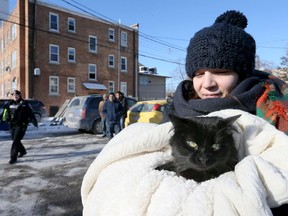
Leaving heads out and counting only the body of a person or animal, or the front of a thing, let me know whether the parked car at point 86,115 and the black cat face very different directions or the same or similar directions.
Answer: very different directions

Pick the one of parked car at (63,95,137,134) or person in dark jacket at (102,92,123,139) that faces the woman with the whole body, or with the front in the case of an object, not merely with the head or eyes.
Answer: the person in dark jacket

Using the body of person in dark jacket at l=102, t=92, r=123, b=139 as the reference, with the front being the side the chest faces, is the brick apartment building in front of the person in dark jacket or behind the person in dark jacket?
behind

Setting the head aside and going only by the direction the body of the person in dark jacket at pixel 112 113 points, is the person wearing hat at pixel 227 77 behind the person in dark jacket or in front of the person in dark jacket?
in front

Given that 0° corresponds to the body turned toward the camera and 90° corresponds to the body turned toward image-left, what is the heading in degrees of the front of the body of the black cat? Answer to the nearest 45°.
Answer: approximately 0°

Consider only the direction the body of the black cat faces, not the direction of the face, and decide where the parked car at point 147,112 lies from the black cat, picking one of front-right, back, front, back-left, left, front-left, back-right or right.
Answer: back

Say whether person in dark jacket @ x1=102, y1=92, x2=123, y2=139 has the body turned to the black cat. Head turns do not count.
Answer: yes

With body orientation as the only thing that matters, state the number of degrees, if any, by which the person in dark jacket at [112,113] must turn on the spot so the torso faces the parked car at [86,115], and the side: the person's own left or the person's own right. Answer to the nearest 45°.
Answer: approximately 135° to the person's own right
